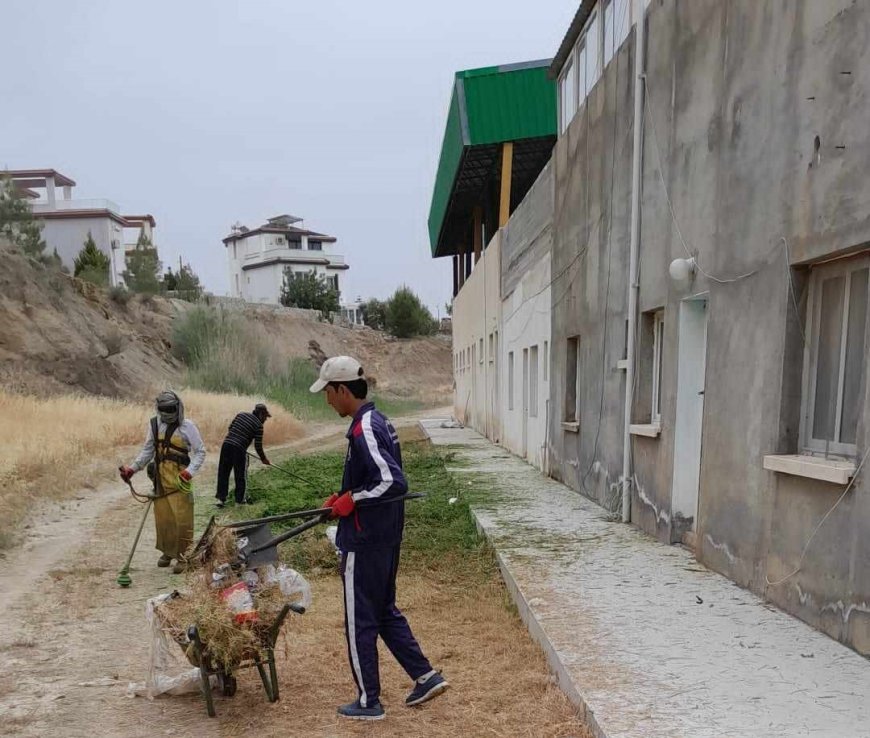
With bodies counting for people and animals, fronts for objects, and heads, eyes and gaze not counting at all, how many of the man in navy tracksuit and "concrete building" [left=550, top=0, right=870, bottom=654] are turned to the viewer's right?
0

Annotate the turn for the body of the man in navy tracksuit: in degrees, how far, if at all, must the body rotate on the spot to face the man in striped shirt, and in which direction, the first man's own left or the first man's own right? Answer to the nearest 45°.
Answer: approximately 90° to the first man's own right

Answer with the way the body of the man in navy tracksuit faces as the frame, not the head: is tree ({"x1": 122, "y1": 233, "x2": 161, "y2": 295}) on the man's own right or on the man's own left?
on the man's own right

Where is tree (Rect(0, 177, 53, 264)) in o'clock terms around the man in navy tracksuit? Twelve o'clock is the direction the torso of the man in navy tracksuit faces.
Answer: The tree is roughly at 2 o'clock from the man in navy tracksuit.

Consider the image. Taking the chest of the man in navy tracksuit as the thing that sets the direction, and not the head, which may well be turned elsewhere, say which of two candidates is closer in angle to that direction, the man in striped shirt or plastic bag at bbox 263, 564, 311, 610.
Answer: the plastic bag

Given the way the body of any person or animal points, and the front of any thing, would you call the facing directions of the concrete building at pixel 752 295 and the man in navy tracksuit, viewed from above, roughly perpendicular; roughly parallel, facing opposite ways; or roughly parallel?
roughly parallel

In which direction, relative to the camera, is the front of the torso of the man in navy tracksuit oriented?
to the viewer's left

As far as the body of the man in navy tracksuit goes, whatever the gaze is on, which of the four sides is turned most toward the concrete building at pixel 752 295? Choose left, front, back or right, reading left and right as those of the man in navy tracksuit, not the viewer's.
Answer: back

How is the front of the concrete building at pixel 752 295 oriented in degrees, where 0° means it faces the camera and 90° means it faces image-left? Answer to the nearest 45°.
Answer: approximately 45°

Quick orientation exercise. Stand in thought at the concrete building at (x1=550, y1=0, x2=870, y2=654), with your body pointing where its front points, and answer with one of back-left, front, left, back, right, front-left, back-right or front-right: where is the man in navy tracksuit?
front

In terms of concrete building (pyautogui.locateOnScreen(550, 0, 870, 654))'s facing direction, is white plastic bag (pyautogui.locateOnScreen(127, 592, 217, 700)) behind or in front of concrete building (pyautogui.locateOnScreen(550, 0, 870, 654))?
in front

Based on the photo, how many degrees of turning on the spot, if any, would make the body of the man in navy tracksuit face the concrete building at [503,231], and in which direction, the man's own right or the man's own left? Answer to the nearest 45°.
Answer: approximately 90° to the man's own right
